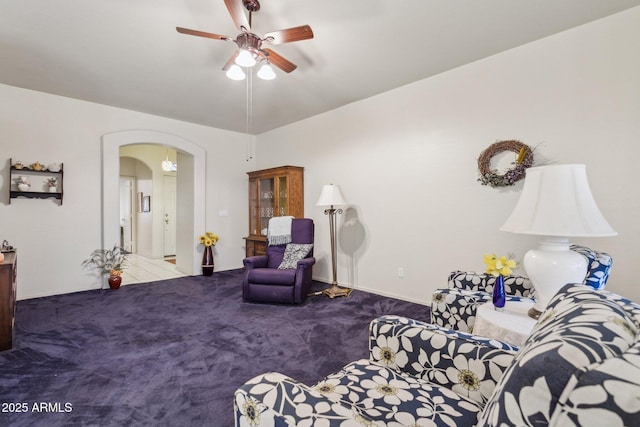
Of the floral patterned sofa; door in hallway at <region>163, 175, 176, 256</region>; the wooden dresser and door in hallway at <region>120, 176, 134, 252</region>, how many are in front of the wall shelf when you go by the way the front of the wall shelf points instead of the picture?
2

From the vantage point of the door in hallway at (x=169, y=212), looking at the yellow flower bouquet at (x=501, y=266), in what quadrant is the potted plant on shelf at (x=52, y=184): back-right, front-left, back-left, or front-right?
front-right

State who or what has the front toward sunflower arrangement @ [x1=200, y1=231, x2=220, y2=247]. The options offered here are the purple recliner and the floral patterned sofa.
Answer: the floral patterned sofa

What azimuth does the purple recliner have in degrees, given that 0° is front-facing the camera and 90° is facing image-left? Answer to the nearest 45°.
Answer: approximately 45°

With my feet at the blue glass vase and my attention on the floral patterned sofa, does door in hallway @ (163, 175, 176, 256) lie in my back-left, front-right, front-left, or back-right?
back-right

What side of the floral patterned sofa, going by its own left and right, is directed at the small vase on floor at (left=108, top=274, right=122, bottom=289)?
front

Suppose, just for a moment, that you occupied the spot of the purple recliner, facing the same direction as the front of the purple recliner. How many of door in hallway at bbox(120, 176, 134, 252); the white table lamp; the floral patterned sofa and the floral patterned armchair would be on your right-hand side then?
1

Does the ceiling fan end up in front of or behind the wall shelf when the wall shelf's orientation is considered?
in front

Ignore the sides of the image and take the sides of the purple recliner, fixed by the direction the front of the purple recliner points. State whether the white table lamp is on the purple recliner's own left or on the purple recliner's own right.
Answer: on the purple recliner's own left

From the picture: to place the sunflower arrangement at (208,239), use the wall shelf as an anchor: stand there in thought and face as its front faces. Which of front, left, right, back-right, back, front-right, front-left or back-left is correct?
left

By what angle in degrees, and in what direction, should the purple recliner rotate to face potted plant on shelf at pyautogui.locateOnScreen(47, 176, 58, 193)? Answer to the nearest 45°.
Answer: approximately 45° to its right
